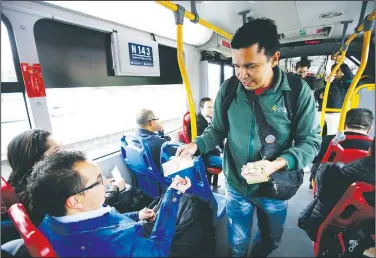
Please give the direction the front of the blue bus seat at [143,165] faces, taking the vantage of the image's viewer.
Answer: facing away from the viewer and to the right of the viewer

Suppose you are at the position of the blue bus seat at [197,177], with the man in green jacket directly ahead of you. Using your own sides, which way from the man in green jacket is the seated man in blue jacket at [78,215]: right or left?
right

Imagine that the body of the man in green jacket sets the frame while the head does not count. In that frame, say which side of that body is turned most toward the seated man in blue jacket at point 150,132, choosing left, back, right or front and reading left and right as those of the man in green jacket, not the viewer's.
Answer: right

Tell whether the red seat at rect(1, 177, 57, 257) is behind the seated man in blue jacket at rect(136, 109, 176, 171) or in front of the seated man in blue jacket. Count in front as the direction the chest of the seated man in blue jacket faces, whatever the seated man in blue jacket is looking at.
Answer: behind

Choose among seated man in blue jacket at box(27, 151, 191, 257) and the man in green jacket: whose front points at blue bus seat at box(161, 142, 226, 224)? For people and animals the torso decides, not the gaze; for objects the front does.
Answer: the seated man in blue jacket

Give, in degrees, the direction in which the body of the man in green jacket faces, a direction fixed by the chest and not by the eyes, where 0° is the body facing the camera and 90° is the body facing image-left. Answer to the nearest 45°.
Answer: approximately 45°

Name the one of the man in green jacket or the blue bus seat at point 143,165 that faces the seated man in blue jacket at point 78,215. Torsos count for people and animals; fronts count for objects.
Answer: the man in green jacket

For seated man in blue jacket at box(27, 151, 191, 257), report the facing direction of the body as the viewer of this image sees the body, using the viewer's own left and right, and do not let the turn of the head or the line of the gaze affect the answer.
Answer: facing away from the viewer and to the right of the viewer

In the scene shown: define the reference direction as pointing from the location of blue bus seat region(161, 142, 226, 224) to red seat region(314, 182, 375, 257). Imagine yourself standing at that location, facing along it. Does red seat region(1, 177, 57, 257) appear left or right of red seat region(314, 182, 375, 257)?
right

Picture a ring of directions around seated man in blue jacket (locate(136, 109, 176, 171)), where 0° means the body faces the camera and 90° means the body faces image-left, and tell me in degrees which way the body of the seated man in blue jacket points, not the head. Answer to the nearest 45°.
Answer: approximately 225°
